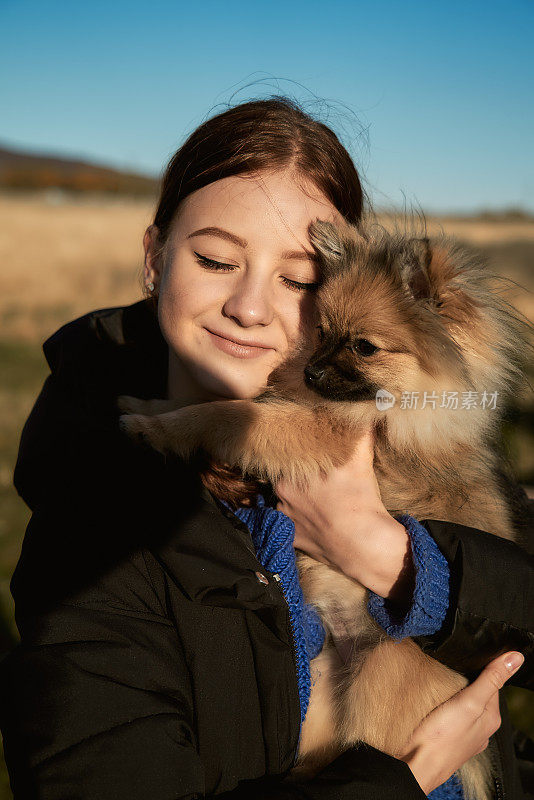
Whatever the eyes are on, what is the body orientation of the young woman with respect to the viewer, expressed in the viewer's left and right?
facing the viewer and to the right of the viewer

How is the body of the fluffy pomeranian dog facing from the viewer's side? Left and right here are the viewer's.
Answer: facing the viewer and to the left of the viewer
